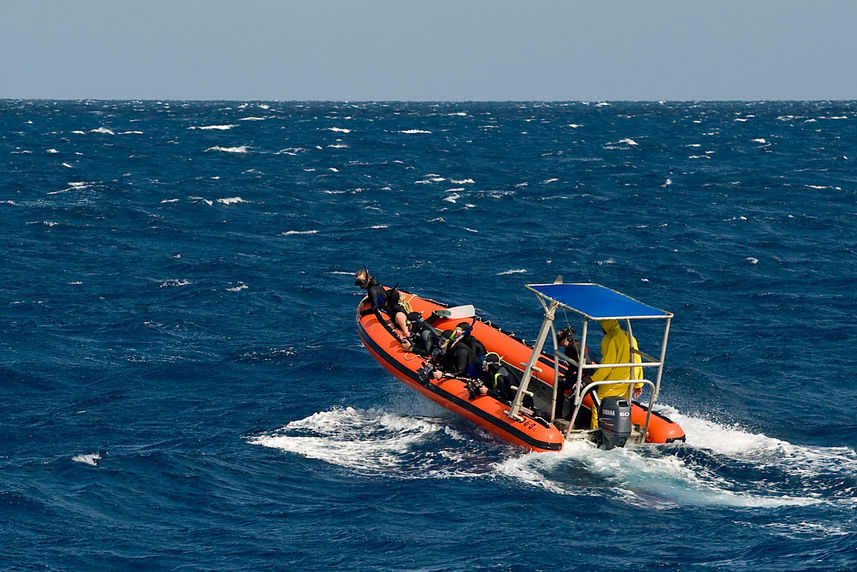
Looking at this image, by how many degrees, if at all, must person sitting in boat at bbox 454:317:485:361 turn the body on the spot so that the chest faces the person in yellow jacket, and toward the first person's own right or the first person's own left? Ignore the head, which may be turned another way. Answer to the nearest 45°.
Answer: approximately 90° to the first person's own left

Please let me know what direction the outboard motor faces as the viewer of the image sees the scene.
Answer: facing away from the viewer and to the left of the viewer

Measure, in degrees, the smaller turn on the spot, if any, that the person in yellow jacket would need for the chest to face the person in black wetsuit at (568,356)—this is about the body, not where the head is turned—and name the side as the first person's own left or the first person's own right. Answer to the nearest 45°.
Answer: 0° — they already face them

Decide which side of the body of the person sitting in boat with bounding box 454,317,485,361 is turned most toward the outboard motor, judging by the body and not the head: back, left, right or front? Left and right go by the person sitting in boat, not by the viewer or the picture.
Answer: left

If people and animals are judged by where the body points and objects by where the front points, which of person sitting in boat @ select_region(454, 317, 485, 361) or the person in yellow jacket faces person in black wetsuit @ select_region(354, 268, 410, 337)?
the person in yellow jacket

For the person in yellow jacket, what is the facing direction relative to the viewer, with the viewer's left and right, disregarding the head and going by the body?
facing away from the viewer and to the left of the viewer

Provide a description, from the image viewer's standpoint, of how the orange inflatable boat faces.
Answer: facing away from the viewer and to the left of the viewer

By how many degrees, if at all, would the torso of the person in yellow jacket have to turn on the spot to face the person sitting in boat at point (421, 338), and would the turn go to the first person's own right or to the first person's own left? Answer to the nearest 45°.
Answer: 0° — they already face them

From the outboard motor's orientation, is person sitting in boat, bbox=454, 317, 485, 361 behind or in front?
in front

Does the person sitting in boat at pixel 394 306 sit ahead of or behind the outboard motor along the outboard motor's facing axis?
ahead
